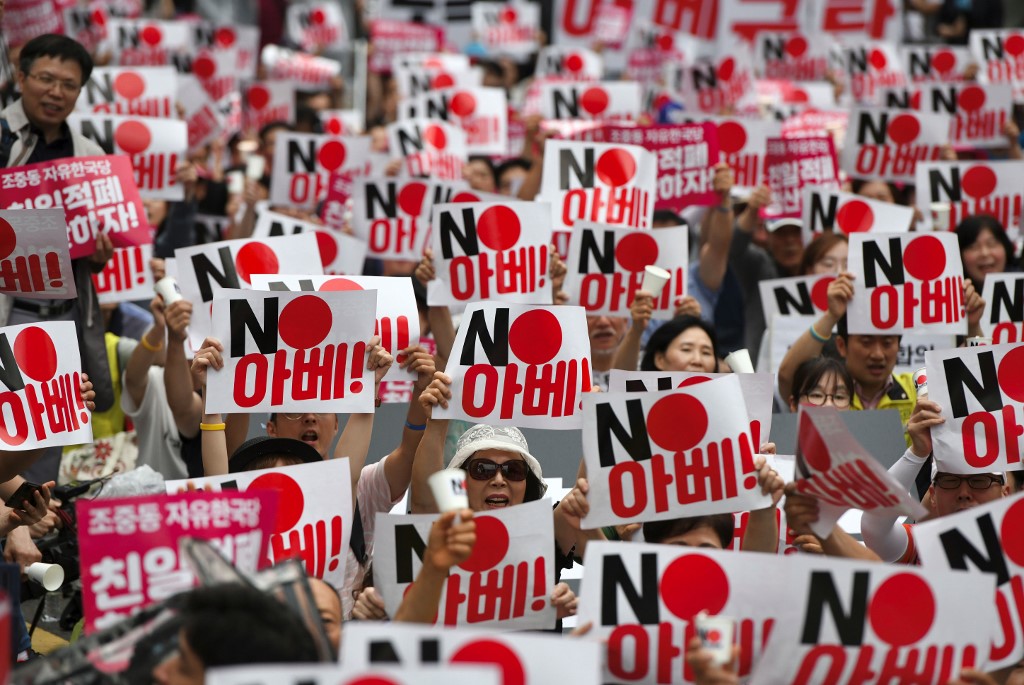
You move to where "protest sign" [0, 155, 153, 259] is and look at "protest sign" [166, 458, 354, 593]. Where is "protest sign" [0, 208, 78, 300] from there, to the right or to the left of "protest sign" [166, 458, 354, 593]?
right

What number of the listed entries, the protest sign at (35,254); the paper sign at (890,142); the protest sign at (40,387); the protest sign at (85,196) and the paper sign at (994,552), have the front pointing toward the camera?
5

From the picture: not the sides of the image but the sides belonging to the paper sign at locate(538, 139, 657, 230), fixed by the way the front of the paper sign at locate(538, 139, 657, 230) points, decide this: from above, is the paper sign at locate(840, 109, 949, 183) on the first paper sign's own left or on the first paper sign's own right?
on the first paper sign's own left

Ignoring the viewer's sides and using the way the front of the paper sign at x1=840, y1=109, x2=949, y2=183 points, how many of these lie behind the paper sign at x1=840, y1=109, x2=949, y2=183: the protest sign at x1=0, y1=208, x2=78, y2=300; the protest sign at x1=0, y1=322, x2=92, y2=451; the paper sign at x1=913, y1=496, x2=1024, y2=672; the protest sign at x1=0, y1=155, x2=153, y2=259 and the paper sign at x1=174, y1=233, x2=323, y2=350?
0

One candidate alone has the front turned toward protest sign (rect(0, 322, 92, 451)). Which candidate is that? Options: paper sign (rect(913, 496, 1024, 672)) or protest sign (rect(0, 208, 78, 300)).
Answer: protest sign (rect(0, 208, 78, 300))

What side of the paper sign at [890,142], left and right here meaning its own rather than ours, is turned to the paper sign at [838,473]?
front

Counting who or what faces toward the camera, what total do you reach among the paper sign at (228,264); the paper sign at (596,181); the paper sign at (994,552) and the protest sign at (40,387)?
4

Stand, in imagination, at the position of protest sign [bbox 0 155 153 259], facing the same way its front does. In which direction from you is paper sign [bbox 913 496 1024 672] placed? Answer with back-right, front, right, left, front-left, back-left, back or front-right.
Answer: front-left

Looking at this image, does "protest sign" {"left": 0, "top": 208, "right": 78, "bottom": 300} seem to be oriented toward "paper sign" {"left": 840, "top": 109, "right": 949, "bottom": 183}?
no

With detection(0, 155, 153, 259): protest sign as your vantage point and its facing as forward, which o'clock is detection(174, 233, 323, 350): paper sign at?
The paper sign is roughly at 10 o'clock from the protest sign.

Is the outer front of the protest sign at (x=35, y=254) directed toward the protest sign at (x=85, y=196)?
no

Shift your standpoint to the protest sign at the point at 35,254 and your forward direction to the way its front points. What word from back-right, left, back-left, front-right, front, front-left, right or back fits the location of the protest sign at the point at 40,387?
front

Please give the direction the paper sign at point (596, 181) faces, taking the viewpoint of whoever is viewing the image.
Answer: facing the viewer

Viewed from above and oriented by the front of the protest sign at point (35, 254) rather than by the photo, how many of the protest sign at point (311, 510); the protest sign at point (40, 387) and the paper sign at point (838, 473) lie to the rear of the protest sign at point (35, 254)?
0

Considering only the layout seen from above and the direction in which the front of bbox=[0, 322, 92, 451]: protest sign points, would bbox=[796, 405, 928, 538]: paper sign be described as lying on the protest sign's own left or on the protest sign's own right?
on the protest sign's own left

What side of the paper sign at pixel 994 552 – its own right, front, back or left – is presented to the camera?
front

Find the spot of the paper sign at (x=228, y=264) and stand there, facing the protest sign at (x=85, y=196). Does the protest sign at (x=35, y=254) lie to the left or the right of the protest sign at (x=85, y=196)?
left

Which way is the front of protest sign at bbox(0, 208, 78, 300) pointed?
toward the camera

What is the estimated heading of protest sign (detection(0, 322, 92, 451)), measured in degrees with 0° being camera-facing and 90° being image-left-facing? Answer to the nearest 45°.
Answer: approximately 0°
